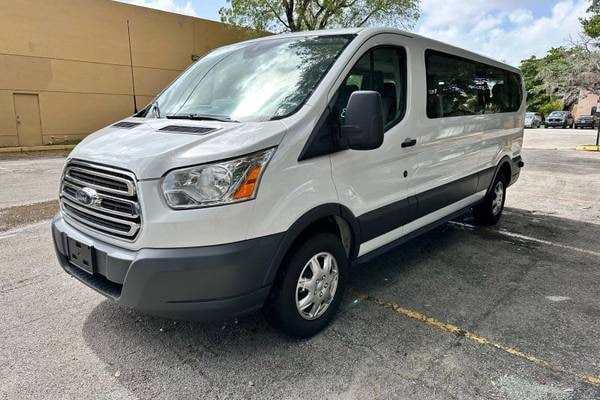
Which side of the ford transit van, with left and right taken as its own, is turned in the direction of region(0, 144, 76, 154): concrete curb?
right

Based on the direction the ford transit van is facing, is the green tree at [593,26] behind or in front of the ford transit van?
behind

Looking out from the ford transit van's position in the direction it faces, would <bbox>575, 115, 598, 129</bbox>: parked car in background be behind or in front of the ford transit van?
behind

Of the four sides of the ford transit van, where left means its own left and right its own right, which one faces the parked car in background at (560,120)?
back

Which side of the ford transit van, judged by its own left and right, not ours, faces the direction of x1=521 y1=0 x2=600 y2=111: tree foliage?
back

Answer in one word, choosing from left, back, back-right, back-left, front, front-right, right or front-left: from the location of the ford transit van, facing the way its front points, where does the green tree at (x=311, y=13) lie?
back-right

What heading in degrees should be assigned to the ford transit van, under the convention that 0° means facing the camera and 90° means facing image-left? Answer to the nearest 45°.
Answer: approximately 45°
